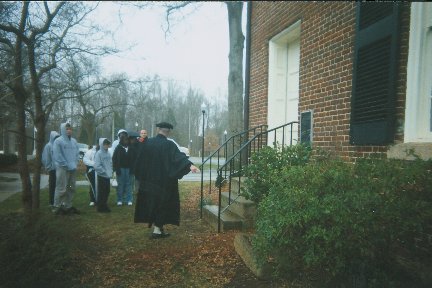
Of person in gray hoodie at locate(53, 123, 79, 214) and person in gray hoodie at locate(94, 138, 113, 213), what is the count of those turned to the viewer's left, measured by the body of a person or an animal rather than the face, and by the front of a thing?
0

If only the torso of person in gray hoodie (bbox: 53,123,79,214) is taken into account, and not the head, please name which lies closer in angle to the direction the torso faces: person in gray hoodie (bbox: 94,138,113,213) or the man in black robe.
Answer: the man in black robe

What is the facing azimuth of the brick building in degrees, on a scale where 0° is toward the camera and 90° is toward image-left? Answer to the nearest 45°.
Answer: approximately 45°

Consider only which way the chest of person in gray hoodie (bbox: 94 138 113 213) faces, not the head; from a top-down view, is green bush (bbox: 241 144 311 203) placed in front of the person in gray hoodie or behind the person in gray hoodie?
in front

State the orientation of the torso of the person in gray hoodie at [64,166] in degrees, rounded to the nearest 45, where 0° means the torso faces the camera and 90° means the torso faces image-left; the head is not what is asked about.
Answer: approximately 315°

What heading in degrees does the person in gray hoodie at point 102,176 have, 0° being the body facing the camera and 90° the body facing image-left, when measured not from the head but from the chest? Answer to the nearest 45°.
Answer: approximately 315°

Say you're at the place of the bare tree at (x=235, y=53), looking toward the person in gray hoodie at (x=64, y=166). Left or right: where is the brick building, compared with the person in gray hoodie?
left

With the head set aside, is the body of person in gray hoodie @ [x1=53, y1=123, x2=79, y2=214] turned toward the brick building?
yes

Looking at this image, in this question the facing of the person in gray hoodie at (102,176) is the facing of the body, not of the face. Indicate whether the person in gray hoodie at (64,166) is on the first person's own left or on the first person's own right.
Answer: on the first person's own right

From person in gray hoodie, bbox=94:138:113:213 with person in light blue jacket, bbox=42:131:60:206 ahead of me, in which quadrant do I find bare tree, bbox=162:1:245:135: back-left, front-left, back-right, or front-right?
back-right

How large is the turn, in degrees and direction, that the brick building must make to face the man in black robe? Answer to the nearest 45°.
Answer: approximately 45° to its right

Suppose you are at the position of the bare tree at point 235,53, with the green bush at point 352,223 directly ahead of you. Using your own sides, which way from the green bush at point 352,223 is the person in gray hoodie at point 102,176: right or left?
right

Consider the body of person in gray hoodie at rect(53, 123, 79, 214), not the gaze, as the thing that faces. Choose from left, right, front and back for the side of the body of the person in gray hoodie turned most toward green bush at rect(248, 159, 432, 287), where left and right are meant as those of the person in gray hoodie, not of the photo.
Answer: front
